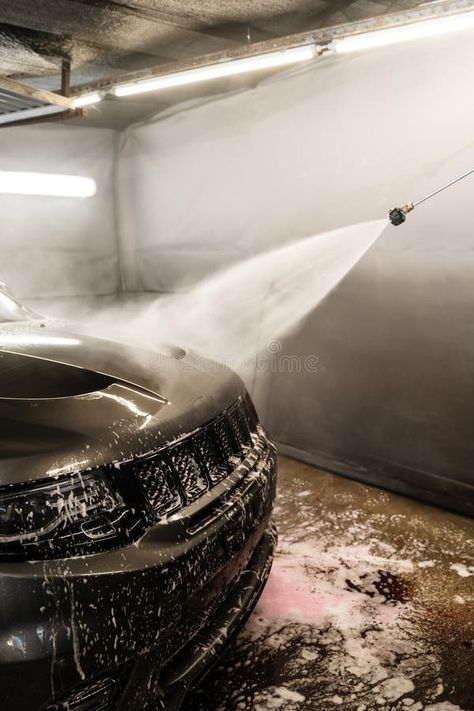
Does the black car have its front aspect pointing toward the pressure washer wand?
no

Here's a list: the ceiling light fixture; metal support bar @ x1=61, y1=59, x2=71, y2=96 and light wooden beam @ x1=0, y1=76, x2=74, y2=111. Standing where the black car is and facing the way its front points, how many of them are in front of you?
0

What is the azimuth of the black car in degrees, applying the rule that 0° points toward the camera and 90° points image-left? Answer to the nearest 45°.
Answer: approximately 315°

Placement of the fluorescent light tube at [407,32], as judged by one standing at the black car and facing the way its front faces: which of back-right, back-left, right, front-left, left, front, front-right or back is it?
left

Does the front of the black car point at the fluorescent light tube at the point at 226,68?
no

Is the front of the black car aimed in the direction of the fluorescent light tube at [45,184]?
no

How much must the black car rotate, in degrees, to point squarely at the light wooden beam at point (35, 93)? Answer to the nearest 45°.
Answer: approximately 135° to its left
